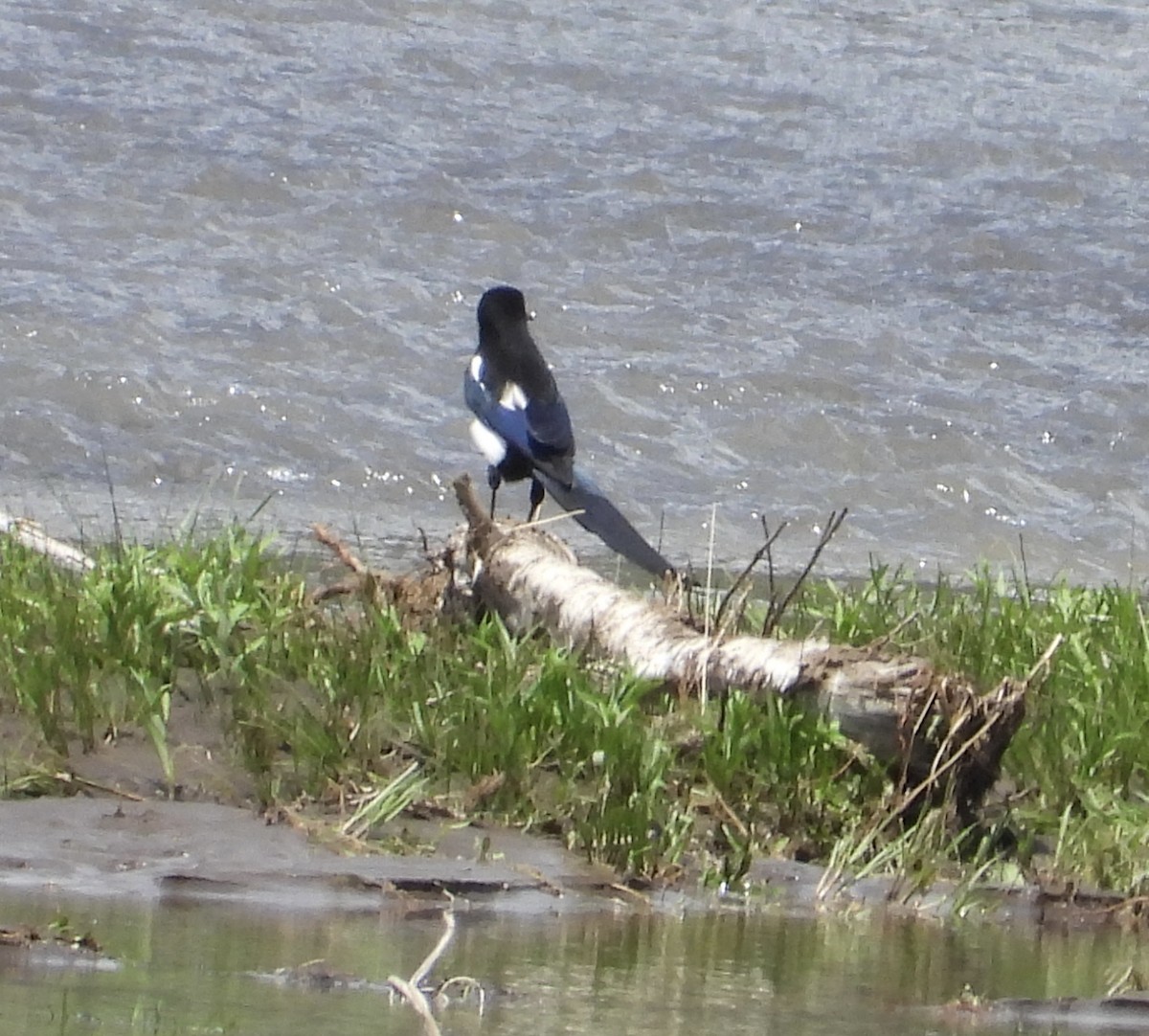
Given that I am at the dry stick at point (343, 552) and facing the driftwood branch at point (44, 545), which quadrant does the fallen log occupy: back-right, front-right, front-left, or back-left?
back-left

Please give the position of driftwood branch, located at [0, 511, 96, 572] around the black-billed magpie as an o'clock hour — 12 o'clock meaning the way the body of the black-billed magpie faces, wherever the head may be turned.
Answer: The driftwood branch is roughly at 9 o'clock from the black-billed magpie.

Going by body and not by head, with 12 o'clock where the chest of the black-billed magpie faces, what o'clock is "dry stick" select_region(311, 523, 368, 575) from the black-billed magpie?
The dry stick is roughly at 8 o'clock from the black-billed magpie.

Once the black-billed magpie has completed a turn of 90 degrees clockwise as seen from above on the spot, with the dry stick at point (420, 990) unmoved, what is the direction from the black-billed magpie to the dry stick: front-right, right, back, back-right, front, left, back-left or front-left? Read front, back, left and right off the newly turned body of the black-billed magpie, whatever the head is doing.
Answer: back-right

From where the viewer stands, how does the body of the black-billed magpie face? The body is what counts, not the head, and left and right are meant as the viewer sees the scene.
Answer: facing away from the viewer and to the left of the viewer
